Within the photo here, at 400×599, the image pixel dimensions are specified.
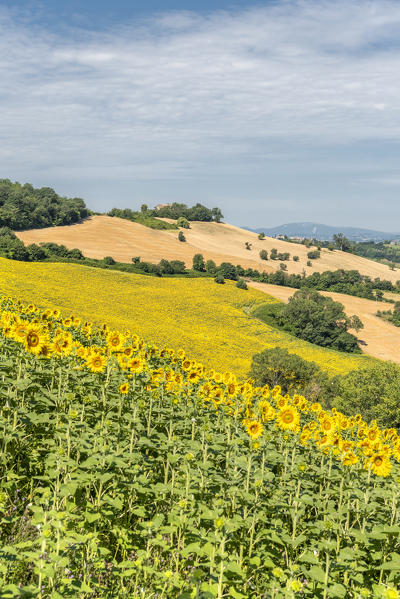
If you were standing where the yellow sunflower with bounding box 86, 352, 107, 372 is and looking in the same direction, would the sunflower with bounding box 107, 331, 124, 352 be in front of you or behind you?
behind

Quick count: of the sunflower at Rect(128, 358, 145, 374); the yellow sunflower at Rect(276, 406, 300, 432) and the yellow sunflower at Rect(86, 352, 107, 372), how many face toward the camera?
3

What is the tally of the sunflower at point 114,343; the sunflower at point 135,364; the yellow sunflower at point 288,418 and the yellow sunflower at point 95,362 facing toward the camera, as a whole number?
4

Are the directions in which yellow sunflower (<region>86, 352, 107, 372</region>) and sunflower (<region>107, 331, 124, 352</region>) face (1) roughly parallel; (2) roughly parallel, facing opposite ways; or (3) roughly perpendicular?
roughly parallel

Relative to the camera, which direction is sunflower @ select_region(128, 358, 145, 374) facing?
toward the camera

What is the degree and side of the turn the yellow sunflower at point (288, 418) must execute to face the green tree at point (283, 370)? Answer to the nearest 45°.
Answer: approximately 180°

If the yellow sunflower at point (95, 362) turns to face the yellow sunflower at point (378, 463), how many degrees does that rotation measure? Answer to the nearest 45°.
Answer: approximately 45° to its left

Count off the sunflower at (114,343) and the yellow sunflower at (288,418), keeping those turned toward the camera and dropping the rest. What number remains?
2

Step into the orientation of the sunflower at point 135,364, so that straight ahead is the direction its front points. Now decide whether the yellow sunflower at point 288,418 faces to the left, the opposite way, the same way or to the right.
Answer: the same way

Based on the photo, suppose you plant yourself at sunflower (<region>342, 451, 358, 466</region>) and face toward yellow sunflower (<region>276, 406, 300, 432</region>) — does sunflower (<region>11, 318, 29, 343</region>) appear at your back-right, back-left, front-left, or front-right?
front-left

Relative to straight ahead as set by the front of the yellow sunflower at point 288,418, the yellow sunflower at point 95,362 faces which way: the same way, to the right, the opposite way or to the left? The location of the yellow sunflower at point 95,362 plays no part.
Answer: the same way

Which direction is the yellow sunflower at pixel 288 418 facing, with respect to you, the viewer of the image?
facing the viewer

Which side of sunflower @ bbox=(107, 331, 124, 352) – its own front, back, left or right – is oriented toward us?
front

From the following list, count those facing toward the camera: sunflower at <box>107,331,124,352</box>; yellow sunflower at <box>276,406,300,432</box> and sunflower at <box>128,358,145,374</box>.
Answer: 3

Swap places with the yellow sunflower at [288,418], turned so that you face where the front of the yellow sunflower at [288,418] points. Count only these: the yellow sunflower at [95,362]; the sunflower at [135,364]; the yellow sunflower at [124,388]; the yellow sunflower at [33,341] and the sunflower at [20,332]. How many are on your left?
0

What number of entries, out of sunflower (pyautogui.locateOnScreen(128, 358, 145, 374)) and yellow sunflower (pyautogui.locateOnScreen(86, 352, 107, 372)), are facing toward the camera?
2

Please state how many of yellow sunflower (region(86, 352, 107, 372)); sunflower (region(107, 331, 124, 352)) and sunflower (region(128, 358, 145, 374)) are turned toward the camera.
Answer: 3
